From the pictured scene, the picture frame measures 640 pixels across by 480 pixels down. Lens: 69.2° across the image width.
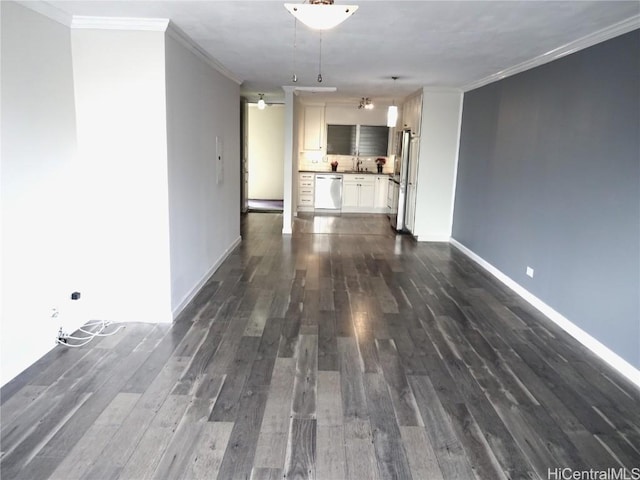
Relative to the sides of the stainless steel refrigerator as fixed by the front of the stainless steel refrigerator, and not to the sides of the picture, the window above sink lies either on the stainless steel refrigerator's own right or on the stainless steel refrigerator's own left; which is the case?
on the stainless steel refrigerator's own right

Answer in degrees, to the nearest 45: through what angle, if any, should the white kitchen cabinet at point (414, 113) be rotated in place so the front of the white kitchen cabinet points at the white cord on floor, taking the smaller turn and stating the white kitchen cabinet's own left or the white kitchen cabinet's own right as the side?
approximately 45° to the white kitchen cabinet's own left

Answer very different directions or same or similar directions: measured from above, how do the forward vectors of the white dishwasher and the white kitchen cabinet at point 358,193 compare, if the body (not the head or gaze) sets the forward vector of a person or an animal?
same or similar directions

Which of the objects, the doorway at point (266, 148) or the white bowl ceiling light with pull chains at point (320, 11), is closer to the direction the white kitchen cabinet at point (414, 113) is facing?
the doorway

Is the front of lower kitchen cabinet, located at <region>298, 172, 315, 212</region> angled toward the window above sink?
no

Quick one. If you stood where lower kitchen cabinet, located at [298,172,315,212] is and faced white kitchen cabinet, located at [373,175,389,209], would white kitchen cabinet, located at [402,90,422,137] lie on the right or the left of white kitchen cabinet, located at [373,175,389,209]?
right

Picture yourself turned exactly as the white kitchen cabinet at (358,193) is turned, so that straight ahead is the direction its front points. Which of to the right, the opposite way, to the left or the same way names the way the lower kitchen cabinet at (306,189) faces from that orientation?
the same way

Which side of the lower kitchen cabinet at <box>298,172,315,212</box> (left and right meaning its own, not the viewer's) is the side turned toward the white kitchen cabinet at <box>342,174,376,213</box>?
left

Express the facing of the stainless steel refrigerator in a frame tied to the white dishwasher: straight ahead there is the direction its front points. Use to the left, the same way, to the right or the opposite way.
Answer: to the right

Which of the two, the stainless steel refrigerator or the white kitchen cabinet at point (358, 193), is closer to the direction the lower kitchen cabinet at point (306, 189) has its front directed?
the stainless steel refrigerator

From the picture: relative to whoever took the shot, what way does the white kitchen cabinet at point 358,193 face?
facing the viewer

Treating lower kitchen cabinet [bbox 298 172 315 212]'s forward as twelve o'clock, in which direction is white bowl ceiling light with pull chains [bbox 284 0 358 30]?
The white bowl ceiling light with pull chains is roughly at 12 o'clock from the lower kitchen cabinet.

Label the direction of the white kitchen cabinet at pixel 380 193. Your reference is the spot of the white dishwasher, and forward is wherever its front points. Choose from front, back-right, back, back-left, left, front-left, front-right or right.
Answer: left

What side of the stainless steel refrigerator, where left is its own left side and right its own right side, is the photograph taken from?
left

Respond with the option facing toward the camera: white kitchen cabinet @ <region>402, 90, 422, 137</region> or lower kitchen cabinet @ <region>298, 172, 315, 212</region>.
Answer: the lower kitchen cabinet

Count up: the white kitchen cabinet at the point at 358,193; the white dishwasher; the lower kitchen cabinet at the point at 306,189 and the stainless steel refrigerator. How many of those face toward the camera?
3

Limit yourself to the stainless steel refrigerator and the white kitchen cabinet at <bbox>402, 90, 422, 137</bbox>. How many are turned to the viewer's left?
2

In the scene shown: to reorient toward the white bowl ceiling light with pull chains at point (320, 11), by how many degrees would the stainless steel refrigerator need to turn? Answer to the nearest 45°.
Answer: approximately 90° to its left

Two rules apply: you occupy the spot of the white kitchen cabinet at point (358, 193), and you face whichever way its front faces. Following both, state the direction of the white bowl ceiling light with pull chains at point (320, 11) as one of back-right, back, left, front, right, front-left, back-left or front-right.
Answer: front

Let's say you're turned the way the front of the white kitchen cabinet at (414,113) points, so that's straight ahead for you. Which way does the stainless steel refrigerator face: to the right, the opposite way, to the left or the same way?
the same way
